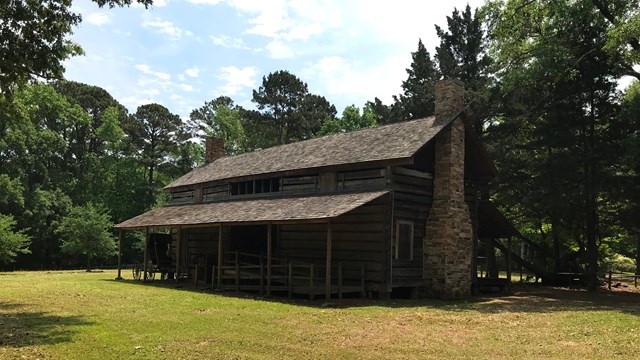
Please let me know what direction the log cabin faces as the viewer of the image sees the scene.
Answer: facing the viewer and to the left of the viewer

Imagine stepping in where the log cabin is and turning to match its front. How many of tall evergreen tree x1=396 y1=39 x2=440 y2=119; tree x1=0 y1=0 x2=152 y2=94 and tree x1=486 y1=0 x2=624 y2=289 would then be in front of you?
1

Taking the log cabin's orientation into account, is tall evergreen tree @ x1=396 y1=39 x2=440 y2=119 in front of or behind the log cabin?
behind

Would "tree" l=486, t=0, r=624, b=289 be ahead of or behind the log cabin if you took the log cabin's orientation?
behind

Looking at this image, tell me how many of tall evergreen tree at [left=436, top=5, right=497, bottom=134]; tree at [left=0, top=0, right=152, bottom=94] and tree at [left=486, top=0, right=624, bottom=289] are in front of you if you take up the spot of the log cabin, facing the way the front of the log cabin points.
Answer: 1

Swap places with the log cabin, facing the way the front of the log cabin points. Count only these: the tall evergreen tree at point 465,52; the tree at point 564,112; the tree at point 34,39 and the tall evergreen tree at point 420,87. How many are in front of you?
1

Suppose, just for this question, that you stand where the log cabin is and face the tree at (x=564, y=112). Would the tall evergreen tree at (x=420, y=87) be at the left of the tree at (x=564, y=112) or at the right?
left

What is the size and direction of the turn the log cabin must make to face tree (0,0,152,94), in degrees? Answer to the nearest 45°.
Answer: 0° — it already faces it

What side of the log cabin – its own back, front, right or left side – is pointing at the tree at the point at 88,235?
right
